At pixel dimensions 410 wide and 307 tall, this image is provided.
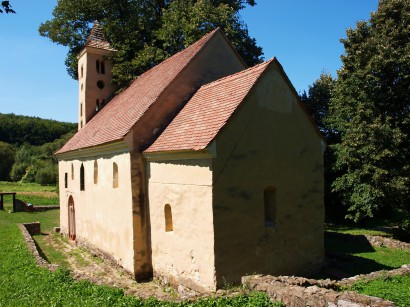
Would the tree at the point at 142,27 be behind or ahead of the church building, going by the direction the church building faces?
behind

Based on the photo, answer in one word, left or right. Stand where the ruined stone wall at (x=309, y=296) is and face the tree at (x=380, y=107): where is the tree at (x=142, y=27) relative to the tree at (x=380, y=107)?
left

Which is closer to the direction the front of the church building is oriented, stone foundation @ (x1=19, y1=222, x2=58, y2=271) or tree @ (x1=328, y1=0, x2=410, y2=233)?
the stone foundation

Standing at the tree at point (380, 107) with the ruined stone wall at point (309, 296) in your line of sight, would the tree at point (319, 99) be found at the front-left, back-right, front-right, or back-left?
back-right

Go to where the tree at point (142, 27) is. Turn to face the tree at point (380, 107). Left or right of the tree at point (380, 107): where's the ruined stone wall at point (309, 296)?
right

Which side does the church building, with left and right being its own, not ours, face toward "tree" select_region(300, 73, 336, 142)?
back

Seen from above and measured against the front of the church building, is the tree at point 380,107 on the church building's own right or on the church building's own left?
on the church building's own left

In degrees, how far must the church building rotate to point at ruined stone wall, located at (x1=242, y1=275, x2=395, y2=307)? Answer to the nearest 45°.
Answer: approximately 135° to its left
